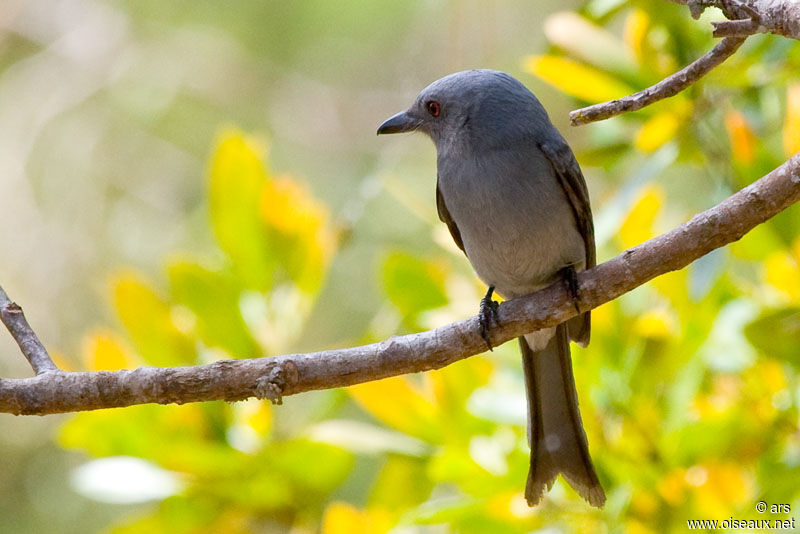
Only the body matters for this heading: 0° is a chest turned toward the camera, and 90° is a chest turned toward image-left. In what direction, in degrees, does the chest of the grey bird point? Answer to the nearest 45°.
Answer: approximately 45°

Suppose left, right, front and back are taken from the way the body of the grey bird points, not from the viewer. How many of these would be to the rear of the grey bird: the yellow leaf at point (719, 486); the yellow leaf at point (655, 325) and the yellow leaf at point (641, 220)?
3

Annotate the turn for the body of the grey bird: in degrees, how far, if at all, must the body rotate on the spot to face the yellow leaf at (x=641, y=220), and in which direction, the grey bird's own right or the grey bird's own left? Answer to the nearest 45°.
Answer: approximately 180°

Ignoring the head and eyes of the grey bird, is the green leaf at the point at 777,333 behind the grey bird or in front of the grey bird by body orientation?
behind

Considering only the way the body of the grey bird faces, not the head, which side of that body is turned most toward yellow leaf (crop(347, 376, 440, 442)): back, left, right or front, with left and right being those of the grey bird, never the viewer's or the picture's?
back

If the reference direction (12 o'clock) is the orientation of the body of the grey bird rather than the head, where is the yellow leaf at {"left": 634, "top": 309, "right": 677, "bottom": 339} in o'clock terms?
The yellow leaf is roughly at 6 o'clock from the grey bird.

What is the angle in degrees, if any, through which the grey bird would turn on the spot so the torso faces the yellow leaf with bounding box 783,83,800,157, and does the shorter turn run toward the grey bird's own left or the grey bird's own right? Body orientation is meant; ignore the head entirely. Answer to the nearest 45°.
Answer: approximately 135° to the grey bird's own left

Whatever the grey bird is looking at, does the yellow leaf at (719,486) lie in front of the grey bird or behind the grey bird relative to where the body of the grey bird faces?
behind

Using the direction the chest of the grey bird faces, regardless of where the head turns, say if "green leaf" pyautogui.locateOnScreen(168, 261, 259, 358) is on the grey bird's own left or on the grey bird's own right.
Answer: on the grey bird's own right
